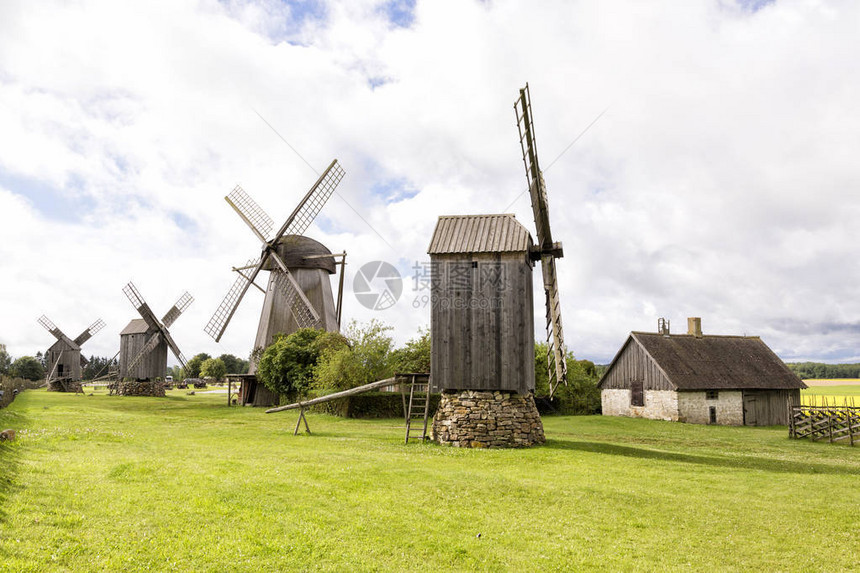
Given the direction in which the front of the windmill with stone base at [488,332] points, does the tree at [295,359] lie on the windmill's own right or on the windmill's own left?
on the windmill's own left

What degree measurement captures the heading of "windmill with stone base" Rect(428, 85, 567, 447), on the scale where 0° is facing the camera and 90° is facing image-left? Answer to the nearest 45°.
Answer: approximately 270°

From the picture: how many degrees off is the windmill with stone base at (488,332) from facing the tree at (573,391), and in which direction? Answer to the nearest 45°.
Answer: approximately 90° to its left

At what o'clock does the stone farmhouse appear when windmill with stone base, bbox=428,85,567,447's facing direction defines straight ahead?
The stone farmhouse is roughly at 10 o'clock from the windmill with stone base.

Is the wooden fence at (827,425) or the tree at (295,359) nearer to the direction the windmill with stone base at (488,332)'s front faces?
the wooden fence

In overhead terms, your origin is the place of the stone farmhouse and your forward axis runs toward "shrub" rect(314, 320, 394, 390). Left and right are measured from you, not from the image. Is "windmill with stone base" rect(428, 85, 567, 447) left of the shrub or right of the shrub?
left
